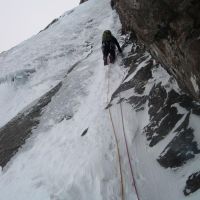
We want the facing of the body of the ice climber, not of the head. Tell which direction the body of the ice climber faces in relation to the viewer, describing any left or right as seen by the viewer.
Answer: facing away from the viewer
